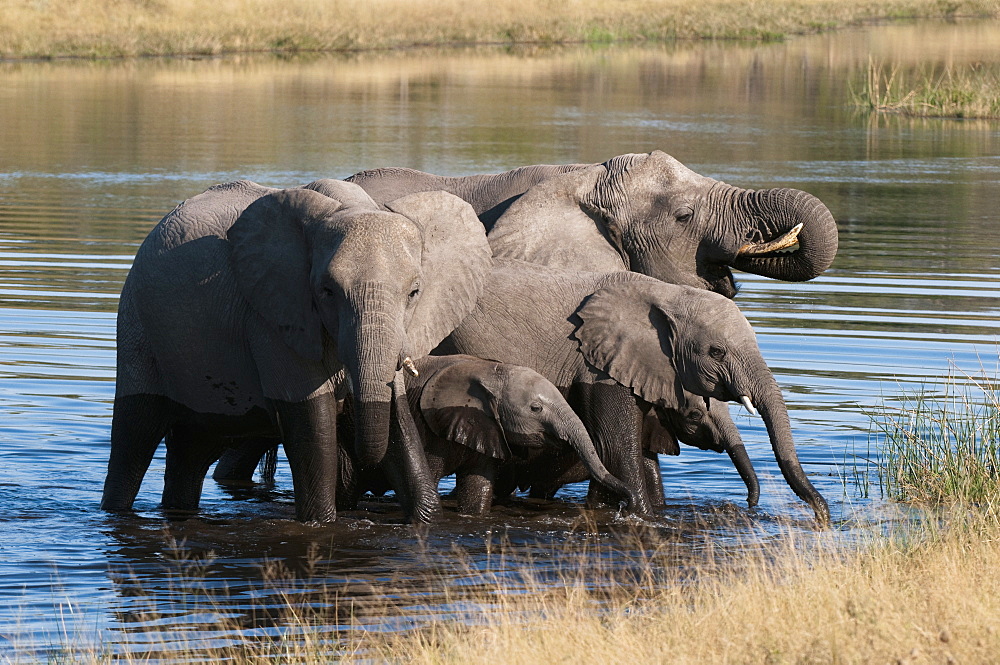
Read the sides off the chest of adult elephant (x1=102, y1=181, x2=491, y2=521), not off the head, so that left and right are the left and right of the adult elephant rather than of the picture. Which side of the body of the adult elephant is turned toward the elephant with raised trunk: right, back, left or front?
left

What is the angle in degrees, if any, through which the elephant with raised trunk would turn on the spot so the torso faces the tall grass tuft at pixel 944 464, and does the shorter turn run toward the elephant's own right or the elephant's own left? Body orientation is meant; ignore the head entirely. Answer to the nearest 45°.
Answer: approximately 45° to the elephant's own right

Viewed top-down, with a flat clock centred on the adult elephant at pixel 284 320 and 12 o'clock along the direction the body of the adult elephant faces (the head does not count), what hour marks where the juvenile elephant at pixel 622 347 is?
The juvenile elephant is roughly at 10 o'clock from the adult elephant.

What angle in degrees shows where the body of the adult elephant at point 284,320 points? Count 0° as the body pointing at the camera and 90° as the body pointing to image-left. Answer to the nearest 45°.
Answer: approximately 315°

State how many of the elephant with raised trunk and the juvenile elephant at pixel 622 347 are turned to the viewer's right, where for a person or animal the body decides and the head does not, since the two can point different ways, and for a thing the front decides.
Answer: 2

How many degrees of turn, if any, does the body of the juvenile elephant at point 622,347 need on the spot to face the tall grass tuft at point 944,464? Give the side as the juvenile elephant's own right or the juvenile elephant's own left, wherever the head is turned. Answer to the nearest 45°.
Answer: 0° — it already faces it

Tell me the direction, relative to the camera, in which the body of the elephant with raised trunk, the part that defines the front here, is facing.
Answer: to the viewer's right

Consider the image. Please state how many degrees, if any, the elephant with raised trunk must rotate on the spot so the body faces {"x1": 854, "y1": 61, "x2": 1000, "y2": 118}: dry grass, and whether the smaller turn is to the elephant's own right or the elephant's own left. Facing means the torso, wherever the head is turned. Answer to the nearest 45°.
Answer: approximately 90° to the elephant's own left

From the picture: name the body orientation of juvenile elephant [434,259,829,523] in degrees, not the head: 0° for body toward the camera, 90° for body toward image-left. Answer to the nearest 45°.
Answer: approximately 270°
